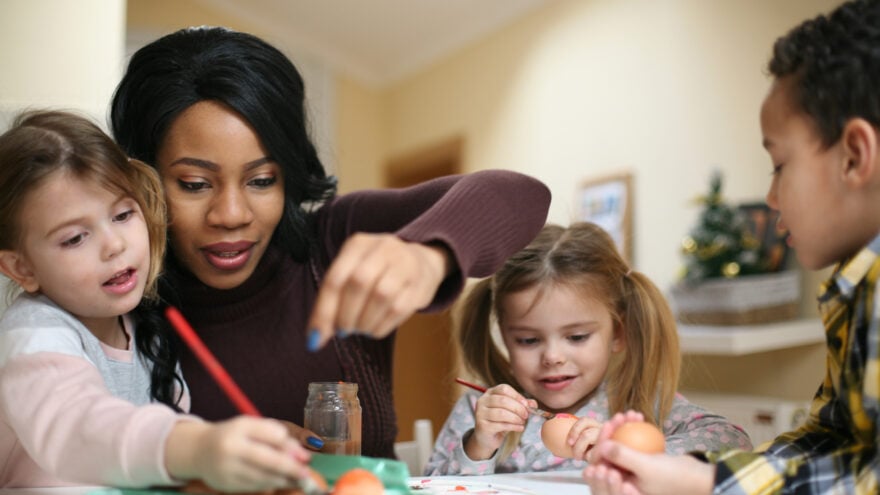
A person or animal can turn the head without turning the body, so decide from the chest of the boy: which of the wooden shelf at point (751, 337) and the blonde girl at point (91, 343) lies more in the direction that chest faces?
the blonde girl

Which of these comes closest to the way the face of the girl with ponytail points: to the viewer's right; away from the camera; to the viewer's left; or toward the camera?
toward the camera

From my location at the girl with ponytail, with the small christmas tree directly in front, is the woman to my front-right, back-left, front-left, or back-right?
back-left

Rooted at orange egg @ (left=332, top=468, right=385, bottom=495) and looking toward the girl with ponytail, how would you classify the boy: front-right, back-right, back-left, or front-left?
front-right

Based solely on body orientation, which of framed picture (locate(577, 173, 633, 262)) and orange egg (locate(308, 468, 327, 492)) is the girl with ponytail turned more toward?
the orange egg

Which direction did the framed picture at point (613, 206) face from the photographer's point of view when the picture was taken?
facing the viewer and to the left of the viewer

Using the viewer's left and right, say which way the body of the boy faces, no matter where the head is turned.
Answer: facing to the left of the viewer

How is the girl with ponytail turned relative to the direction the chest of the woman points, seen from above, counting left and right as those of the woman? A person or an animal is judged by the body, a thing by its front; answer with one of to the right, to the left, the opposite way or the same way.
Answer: the same way

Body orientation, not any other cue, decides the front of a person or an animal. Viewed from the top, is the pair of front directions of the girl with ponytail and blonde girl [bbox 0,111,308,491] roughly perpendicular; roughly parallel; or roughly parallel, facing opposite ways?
roughly perpendicular

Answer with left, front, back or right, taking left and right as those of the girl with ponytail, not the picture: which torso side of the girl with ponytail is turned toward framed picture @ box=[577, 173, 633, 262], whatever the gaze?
back

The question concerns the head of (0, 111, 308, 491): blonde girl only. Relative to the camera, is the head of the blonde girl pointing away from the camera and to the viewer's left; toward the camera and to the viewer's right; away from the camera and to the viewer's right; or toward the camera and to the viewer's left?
toward the camera and to the viewer's right

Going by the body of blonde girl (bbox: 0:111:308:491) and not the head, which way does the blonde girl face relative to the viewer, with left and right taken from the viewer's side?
facing the viewer and to the right of the viewer

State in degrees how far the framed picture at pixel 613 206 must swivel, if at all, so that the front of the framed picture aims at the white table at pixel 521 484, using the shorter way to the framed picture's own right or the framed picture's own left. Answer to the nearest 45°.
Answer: approximately 45° to the framed picture's own left

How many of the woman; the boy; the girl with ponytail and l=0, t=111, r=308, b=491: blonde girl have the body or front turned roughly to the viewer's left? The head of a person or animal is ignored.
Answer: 1

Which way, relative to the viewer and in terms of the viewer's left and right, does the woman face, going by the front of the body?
facing the viewer
